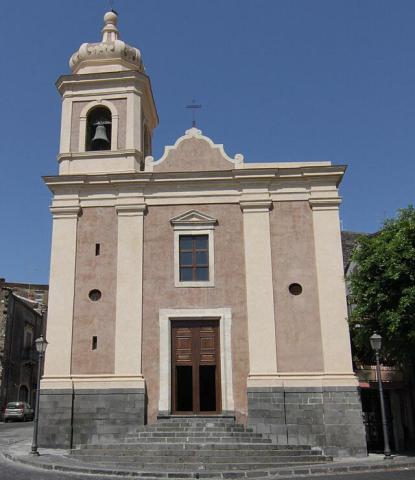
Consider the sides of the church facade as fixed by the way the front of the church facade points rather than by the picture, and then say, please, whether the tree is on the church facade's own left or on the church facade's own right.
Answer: on the church facade's own left

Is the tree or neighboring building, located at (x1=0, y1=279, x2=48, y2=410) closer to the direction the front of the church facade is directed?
the tree

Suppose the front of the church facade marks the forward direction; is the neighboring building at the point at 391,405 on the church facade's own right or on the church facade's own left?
on the church facade's own left

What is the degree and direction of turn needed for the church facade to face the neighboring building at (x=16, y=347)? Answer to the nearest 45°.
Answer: approximately 135° to its right

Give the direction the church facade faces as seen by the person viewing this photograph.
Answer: facing the viewer
